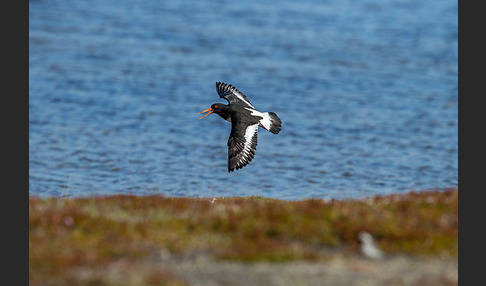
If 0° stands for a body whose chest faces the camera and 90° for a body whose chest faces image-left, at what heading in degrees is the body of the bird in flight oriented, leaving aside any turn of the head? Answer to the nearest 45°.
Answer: approximately 90°
